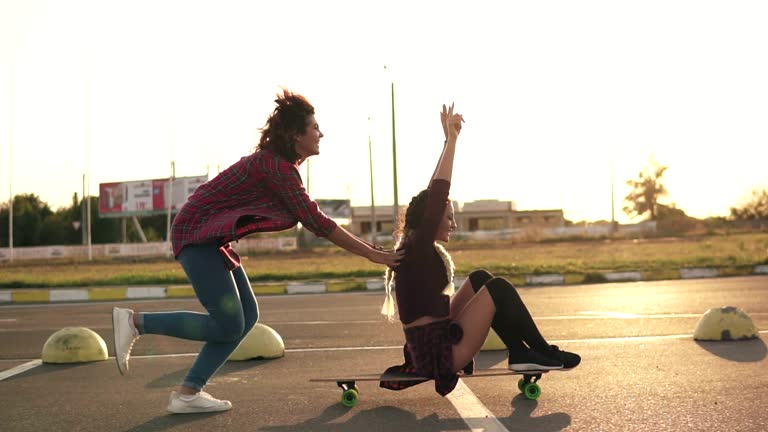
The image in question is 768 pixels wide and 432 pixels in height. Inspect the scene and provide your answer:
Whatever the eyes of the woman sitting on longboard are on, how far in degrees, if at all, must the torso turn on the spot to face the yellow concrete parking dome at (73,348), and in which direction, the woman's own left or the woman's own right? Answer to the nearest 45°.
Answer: approximately 135° to the woman's own left

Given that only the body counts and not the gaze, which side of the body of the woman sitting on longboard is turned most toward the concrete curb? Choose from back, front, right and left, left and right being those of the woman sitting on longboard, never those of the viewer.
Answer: left

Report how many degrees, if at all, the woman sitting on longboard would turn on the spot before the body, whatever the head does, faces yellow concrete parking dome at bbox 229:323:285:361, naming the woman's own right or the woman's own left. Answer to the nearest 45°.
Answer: approximately 135° to the woman's own left

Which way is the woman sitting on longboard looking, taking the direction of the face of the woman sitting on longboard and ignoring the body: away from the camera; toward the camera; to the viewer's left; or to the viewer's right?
to the viewer's right

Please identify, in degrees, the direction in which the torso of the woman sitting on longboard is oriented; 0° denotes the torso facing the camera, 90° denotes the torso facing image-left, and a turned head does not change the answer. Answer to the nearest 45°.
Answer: approximately 270°

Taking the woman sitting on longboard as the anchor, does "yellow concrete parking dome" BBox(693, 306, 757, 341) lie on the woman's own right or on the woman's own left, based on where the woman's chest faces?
on the woman's own left
